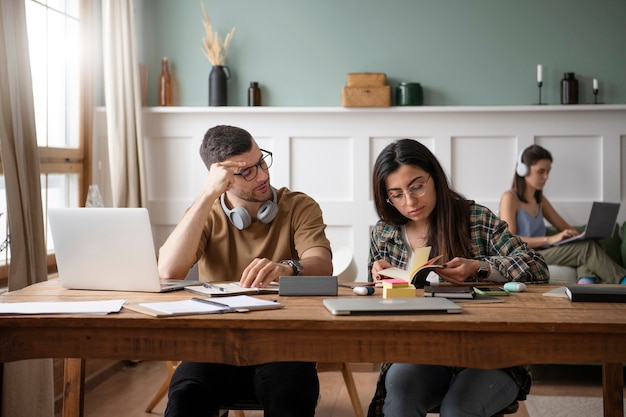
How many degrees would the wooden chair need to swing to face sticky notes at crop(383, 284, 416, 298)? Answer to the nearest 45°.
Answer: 0° — it already faces it

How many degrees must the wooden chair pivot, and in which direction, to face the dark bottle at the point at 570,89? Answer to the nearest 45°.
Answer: approximately 135° to its left

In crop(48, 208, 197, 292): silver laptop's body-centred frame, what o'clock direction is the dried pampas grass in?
The dried pampas grass is roughly at 11 o'clock from the silver laptop.

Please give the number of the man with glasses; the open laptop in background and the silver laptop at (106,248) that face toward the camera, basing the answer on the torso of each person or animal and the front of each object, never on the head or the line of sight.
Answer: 1

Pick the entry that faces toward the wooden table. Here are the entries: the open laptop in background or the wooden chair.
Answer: the wooden chair

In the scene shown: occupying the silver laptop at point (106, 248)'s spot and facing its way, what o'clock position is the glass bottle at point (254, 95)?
The glass bottle is roughly at 11 o'clock from the silver laptop.

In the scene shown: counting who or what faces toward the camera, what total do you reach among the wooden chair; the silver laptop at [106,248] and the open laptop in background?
1

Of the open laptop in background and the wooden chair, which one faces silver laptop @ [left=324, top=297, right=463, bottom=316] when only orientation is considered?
the wooden chair

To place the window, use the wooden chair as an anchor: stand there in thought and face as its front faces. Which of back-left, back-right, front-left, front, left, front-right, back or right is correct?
back-right

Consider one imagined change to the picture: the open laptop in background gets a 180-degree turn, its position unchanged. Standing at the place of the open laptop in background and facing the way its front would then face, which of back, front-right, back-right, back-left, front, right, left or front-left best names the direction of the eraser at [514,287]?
front-right

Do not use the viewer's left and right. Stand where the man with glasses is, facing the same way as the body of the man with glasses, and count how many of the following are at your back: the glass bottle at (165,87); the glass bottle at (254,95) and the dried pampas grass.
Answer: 3

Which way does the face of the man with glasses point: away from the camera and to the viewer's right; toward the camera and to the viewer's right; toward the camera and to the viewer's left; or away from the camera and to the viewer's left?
toward the camera and to the viewer's right

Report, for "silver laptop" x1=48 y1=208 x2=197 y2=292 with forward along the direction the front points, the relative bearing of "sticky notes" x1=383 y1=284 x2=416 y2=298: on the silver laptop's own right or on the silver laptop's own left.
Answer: on the silver laptop's own right

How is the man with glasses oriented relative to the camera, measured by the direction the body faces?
toward the camera

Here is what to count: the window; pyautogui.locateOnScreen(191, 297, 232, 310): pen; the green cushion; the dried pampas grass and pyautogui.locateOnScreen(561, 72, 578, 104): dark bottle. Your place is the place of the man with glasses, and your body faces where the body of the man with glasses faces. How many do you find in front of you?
1

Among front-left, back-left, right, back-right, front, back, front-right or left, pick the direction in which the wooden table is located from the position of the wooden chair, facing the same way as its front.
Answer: front

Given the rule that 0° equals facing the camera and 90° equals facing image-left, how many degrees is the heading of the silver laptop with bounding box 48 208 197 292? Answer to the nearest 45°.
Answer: approximately 225°

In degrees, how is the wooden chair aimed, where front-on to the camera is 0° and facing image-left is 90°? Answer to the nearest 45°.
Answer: approximately 0°

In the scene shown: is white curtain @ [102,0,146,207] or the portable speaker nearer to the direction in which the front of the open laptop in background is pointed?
the white curtain
